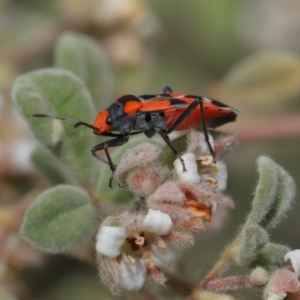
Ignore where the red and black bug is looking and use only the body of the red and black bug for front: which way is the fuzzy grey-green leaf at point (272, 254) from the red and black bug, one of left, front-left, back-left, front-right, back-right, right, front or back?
back-left

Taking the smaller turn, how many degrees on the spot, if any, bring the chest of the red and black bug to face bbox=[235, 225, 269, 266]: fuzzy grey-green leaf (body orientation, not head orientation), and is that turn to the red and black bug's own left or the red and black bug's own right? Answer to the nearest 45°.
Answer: approximately 135° to the red and black bug's own left

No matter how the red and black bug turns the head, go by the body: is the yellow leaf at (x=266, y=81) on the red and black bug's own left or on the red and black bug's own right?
on the red and black bug's own right

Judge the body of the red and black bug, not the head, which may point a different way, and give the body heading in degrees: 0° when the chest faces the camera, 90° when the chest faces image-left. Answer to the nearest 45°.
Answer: approximately 90°

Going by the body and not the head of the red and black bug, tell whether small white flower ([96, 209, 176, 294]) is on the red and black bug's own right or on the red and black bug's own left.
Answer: on the red and black bug's own left

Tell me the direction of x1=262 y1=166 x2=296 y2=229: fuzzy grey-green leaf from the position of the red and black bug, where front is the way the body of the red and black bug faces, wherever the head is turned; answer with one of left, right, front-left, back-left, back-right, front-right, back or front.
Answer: back-left

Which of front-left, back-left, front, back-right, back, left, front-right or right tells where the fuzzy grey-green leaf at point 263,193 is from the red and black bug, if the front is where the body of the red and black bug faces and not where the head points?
back-left
